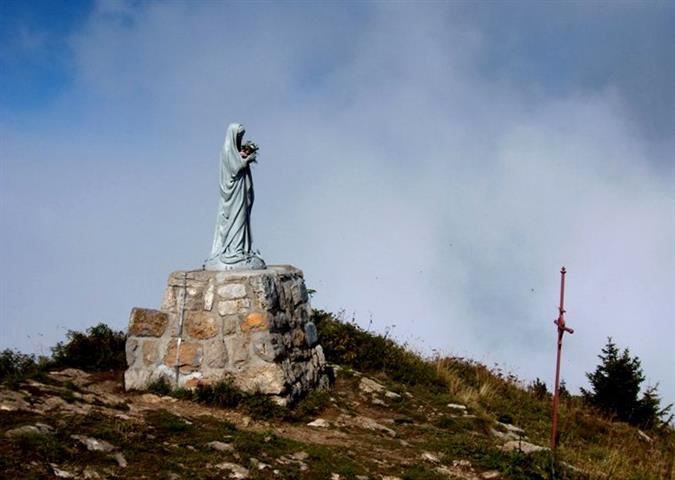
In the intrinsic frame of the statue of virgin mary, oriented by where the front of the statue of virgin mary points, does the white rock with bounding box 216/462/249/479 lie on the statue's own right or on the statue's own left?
on the statue's own right

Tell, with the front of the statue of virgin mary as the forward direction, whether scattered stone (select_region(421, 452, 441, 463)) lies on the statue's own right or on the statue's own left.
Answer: on the statue's own right

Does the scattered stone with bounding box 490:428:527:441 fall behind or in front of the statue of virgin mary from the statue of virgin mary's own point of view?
in front

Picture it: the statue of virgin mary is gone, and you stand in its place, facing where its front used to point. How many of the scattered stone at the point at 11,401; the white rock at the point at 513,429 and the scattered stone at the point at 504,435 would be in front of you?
2

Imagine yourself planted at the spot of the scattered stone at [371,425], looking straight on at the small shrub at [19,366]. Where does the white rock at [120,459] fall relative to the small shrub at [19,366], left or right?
left

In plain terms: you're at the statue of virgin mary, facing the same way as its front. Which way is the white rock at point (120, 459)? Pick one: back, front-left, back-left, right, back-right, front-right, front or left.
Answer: right

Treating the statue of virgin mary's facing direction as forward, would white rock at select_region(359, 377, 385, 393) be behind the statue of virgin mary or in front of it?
in front

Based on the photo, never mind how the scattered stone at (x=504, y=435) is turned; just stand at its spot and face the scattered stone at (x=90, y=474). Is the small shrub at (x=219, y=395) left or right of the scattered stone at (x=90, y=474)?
right

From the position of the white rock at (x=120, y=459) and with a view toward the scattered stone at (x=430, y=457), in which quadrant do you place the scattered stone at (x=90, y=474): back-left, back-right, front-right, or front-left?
back-right

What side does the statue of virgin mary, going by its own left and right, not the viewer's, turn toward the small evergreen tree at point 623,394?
front

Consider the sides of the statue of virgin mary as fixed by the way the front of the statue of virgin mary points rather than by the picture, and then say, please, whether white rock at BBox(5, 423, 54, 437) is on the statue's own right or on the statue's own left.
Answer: on the statue's own right

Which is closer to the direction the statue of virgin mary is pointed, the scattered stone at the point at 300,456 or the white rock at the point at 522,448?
the white rock

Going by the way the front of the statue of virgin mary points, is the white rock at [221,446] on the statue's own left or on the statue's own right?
on the statue's own right

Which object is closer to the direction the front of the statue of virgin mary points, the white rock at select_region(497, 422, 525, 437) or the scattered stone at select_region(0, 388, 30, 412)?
the white rock

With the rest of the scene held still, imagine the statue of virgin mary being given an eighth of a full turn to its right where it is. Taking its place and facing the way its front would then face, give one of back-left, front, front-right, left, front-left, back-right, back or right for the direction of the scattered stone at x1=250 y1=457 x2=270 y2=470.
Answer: front-right

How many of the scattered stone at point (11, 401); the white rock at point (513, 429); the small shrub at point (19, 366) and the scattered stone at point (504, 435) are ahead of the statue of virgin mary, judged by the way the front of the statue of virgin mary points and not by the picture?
2

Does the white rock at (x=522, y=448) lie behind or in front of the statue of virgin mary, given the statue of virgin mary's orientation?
in front

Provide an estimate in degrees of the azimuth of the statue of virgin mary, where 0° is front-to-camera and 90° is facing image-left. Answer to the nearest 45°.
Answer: approximately 270°
